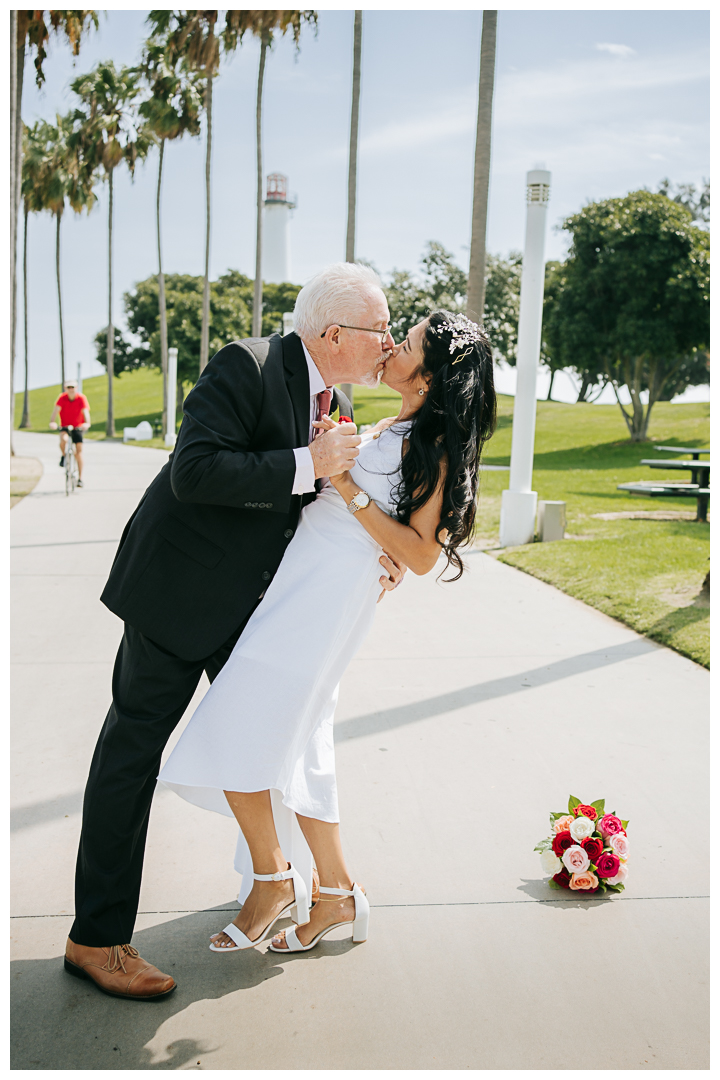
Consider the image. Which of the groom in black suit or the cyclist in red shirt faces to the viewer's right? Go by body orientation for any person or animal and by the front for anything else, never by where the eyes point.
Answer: the groom in black suit

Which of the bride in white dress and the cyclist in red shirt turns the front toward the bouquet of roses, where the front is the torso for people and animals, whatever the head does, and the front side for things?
the cyclist in red shirt

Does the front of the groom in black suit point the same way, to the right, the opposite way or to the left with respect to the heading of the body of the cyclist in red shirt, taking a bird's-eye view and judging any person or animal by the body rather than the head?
to the left

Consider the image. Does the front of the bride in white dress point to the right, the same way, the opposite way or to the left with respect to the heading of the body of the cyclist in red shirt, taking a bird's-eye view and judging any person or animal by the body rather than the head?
to the right

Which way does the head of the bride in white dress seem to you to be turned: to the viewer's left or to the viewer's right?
to the viewer's left

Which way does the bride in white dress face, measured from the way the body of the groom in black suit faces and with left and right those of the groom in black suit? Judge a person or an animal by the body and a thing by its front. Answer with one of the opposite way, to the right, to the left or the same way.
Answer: the opposite way

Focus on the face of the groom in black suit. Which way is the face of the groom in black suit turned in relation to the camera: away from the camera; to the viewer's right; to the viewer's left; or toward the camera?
to the viewer's right

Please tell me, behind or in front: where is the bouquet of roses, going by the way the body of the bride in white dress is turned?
behind

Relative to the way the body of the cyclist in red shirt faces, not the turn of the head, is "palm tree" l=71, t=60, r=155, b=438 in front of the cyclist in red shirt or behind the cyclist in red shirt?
behind

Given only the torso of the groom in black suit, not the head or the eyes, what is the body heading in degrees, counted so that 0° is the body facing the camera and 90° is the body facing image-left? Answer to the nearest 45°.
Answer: approximately 270°

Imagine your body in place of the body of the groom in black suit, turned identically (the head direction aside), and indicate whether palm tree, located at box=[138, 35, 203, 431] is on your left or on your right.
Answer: on your left

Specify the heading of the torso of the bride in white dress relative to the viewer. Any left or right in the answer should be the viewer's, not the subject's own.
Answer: facing to the left of the viewer

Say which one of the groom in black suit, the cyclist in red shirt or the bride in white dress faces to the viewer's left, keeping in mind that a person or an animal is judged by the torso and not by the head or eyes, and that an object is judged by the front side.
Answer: the bride in white dress
